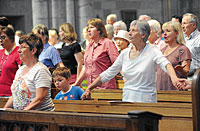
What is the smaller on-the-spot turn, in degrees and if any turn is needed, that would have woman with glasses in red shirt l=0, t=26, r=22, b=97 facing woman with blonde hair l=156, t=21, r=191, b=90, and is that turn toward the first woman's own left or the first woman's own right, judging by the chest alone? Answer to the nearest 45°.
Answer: approximately 135° to the first woman's own left

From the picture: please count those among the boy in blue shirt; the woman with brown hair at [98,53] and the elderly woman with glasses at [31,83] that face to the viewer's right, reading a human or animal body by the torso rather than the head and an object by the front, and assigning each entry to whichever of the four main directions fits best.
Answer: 0

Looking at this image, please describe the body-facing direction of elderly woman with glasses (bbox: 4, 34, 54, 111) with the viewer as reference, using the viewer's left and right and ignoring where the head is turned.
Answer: facing the viewer and to the left of the viewer

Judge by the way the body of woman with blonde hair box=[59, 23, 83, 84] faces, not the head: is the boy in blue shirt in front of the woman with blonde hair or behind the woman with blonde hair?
in front

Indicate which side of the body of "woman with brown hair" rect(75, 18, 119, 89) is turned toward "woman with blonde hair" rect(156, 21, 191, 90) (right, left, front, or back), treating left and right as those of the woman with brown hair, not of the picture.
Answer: left

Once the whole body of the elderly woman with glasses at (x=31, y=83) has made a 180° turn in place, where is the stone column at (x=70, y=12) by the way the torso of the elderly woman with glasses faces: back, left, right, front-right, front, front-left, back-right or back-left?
front-left

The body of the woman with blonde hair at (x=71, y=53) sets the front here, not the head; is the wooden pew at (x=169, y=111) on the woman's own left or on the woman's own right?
on the woman's own left

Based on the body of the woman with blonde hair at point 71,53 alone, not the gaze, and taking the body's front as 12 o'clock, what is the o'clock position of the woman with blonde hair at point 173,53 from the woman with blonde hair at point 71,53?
the woman with blonde hair at point 173,53 is roughly at 9 o'clock from the woman with blonde hair at point 71,53.

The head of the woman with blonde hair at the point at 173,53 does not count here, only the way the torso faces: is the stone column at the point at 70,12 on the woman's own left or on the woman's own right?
on the woman's own right

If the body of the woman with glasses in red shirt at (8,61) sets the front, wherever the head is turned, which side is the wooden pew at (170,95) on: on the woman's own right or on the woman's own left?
on the woman's own left

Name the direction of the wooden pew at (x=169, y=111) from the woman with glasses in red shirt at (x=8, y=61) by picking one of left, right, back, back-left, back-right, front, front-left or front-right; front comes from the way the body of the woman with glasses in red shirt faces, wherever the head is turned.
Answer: left
